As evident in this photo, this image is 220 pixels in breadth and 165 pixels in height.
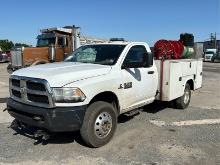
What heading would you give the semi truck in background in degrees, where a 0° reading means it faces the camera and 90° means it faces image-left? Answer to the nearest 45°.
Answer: approximately 45°

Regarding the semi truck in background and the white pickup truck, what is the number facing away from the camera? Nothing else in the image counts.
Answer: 0

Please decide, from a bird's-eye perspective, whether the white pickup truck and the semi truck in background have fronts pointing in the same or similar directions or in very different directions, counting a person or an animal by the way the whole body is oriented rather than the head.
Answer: same or similar directions

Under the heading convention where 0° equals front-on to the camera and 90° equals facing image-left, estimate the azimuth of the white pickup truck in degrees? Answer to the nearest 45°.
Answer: approximately 45°

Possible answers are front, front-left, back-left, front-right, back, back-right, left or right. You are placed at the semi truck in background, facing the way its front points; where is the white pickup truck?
front-left

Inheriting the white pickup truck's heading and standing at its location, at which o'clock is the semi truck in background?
The semi truck in background is roughly at 4 o'clock from the white pickup truck.
